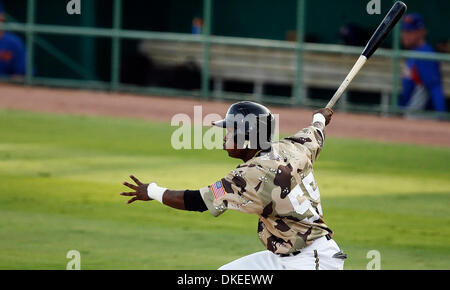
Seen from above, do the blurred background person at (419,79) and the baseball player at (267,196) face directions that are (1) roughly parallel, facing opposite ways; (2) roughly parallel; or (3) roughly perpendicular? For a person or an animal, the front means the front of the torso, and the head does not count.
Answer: roughly perpendicular

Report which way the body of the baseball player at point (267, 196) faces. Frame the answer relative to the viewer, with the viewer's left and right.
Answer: facing away from the viewer and to the left of the viewer

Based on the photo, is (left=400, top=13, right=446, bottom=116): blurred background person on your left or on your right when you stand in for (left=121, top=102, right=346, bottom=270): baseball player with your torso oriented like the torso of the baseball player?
on your right

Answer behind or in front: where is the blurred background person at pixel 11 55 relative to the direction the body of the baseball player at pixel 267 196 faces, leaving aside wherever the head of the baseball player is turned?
in front

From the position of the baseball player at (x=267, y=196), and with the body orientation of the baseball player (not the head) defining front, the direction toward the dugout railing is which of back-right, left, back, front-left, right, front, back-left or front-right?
front-right

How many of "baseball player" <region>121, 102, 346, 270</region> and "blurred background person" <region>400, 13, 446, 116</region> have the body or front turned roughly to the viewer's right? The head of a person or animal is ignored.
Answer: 0

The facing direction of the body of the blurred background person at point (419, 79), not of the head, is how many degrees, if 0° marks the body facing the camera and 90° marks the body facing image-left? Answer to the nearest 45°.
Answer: approximately 45°

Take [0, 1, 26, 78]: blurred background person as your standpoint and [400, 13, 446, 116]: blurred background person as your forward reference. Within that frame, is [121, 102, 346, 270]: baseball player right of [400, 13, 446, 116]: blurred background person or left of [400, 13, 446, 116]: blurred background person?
right

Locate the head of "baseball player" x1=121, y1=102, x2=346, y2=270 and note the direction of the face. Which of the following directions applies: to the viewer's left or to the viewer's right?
to the viewer's left
